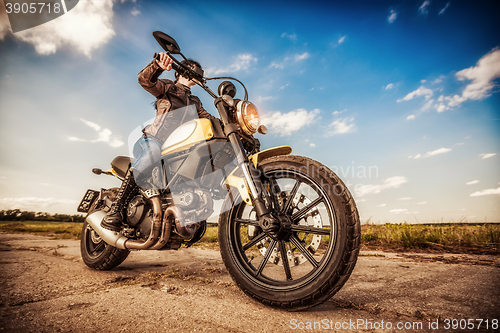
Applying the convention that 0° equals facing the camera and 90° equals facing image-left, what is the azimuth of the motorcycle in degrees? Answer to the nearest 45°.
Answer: approximately 315°
